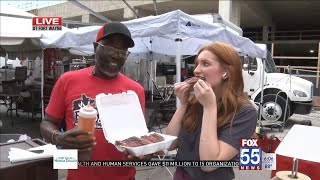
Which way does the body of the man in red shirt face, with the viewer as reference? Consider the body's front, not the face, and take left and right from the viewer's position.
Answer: facing the viewer

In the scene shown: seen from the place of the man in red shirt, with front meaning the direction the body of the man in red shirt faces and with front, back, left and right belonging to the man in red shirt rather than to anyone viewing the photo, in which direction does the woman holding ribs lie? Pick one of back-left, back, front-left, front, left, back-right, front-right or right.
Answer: front-left

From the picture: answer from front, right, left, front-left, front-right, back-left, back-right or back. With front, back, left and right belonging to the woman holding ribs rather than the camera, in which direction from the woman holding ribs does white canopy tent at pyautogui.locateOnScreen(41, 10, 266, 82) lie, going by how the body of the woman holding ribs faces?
back-right

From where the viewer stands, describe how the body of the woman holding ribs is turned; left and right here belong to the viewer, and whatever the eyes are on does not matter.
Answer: facing the viewer and to the left of the viewer

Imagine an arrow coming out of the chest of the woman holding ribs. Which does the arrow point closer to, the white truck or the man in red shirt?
the man in red shirt

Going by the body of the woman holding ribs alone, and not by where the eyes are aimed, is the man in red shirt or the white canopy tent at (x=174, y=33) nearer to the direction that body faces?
the man in red shirt

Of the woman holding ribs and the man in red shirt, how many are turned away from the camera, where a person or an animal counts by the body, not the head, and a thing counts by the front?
0

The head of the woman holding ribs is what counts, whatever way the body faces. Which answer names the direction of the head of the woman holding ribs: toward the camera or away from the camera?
toward the camera

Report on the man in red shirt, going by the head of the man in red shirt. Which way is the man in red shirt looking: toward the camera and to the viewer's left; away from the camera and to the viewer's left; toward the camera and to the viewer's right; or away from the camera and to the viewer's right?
toward the camera and to the viewer's right

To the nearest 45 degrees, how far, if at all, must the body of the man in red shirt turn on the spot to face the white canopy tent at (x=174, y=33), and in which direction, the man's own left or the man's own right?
approximately 180°

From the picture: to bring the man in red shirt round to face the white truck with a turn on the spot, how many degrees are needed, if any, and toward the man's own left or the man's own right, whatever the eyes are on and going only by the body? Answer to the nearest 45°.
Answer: approximately 135° to the man's own left
